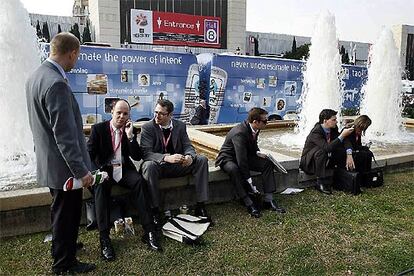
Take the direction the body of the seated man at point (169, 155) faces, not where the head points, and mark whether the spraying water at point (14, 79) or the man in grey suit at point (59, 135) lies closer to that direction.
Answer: the man in grey suit

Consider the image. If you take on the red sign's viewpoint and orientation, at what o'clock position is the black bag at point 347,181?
The black bag is roughly at 12 o'clock from the red sign.

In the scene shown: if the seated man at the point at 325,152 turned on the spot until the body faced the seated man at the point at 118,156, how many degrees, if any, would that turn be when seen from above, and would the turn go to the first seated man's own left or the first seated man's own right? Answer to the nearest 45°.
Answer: approximately 90° to the first seated man's own right

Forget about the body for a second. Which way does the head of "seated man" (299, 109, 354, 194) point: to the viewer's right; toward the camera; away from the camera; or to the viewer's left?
to the viewer's right

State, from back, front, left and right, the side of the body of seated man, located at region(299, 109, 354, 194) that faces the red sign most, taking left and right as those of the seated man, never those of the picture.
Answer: back

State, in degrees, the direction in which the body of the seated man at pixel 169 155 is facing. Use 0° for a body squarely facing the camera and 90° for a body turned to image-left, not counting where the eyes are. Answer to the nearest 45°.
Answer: approximately 0°

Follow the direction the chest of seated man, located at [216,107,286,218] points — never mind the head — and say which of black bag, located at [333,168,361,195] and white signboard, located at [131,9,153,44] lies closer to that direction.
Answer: the black bag

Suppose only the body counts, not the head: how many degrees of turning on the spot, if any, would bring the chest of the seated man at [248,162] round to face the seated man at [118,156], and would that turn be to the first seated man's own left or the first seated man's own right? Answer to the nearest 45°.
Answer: approximately 90° to the first seated man's own right

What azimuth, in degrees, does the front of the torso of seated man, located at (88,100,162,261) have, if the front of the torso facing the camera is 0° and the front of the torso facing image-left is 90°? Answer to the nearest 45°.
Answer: approximately 0°

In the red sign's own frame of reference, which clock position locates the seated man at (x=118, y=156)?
The seated man is roughly at 12 o'clock from the red sign.
